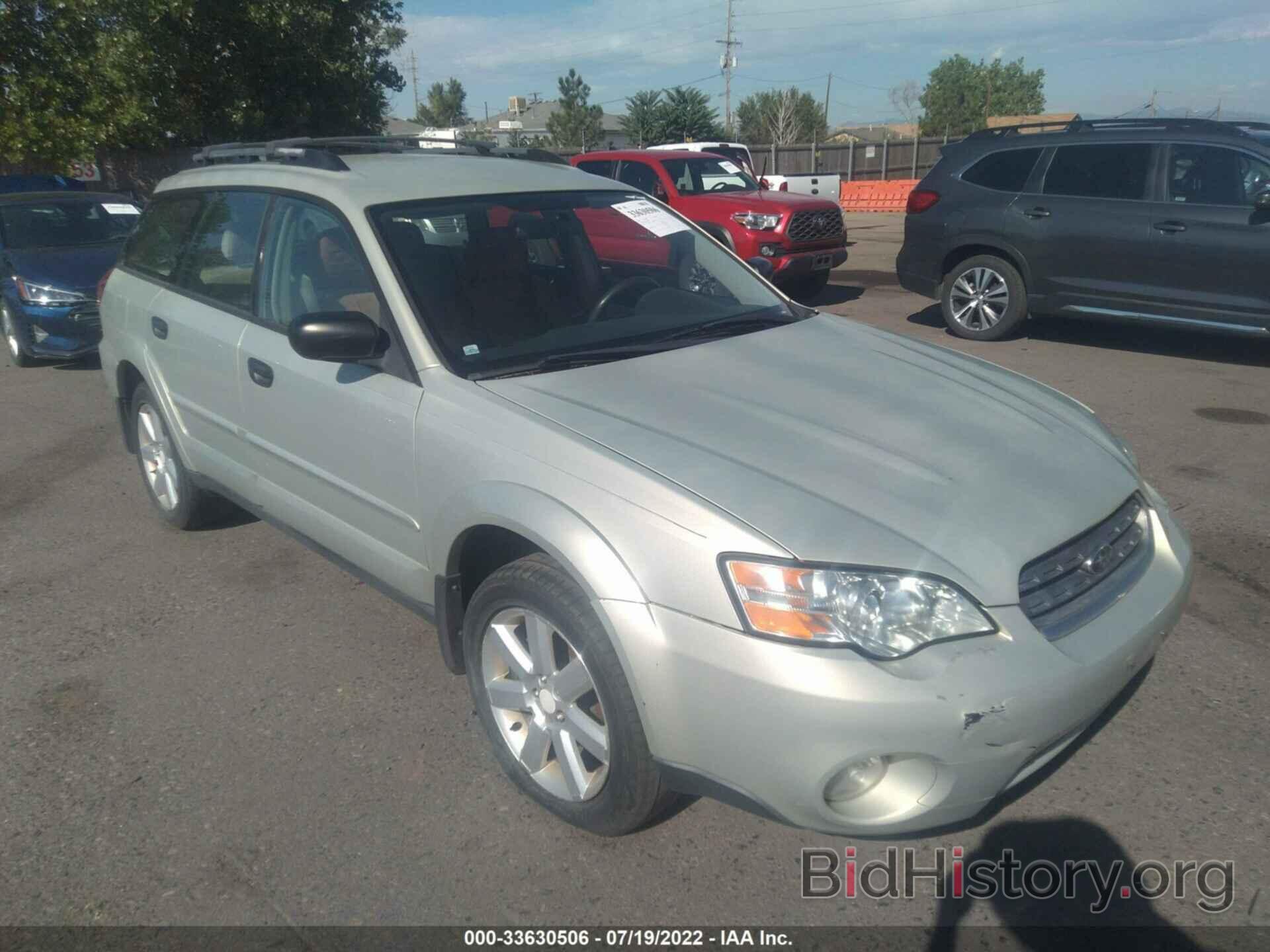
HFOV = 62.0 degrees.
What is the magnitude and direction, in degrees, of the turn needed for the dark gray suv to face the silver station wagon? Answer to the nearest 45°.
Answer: approximately 90° to its right

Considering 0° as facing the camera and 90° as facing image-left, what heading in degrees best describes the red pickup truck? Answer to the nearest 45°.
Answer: approximately 315°

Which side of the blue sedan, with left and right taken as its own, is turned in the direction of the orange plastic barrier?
left

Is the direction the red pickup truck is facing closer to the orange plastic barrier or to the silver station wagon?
the silver station wagon

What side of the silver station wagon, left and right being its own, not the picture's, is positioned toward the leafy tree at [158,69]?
back

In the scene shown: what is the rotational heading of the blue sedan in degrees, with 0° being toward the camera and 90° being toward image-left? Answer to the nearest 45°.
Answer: approximately 315°

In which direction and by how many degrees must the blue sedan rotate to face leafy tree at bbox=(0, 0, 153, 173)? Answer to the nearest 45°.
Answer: approximately 135° to its left

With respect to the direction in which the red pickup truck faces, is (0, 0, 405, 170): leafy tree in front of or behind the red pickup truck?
behind

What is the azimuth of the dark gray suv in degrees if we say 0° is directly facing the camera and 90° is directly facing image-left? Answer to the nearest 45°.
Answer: approximately 270°

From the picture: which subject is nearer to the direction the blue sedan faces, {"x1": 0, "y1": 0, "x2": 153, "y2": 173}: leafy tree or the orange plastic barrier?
the orange plastic barrier

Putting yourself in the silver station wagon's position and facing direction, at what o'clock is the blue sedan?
The blue sedan is roughly at 6 o'clock from the silver station wagon.
